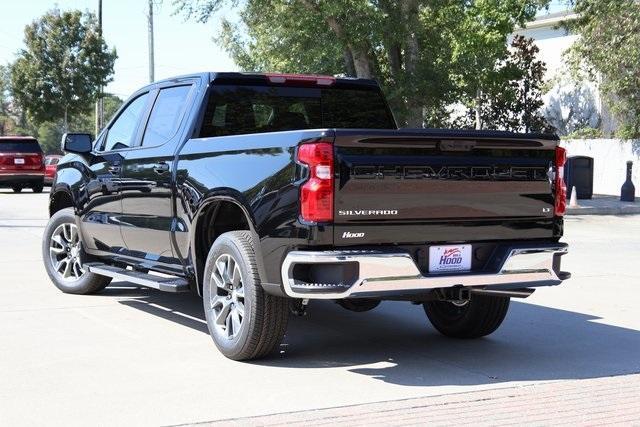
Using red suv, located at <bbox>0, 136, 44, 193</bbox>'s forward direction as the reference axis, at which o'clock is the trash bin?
The trash bin is roughly at 4 o'clock from the red suv.

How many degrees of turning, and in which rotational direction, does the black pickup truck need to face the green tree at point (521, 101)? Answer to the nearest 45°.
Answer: approximately 45° to its right

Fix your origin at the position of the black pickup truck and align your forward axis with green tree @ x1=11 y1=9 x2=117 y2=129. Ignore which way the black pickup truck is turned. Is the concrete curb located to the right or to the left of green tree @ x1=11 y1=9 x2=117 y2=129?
right

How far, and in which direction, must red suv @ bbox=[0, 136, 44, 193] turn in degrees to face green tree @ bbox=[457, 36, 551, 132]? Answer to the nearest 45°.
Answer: approximately 90° to its right

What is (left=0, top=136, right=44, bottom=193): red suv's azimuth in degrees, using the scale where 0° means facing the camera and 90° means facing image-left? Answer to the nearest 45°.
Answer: approximately 180°

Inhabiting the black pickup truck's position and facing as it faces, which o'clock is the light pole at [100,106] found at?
The light pole is roughly at 1 o'clock from the black pickup truck.

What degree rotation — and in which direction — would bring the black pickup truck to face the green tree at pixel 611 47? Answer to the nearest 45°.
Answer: approximately 90° to its right

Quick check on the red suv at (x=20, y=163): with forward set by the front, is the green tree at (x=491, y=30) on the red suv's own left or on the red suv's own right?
on the red suv's own right

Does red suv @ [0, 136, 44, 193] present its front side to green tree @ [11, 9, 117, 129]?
yes

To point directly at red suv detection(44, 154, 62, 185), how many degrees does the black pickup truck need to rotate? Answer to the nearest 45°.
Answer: approximately 45° to its right

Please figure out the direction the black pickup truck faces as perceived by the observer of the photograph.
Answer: facing away from the viewer and to the left of the viewer

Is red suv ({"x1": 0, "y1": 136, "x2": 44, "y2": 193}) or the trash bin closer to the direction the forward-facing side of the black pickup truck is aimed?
the red suv
